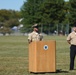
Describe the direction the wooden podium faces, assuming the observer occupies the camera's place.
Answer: facing the viewer and to the right of the viewer
